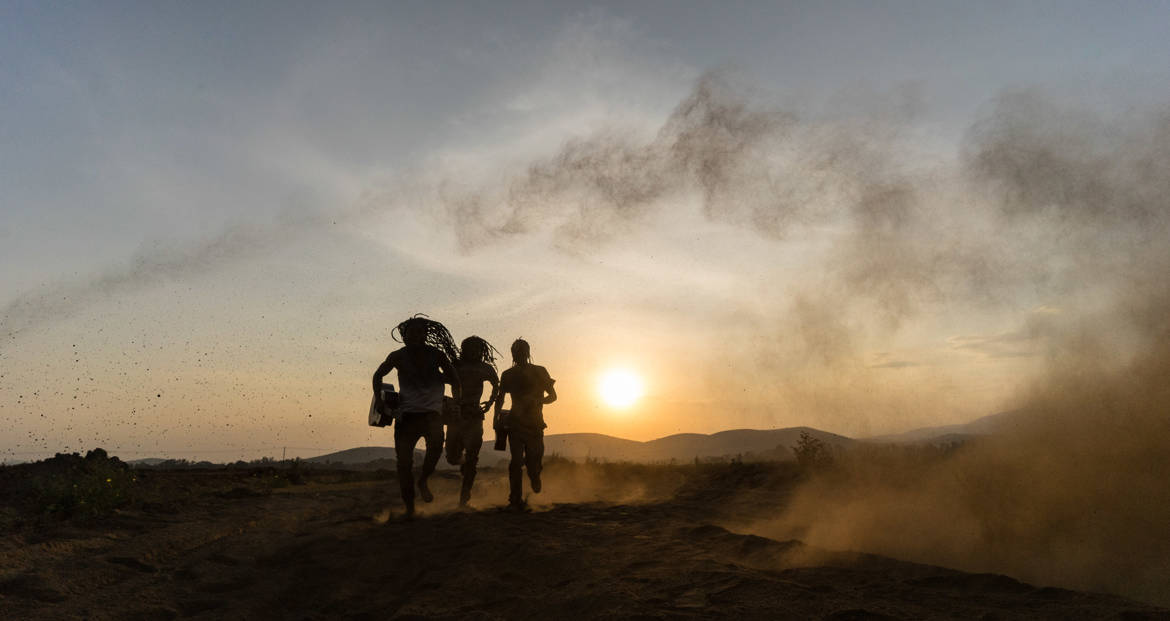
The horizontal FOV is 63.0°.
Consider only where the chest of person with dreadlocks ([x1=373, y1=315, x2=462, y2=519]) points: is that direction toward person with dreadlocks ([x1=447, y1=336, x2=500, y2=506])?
no

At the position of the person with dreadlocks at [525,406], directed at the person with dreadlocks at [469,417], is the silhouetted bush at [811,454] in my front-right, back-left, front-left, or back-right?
back-right

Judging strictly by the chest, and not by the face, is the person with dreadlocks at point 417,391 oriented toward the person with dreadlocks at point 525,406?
no
